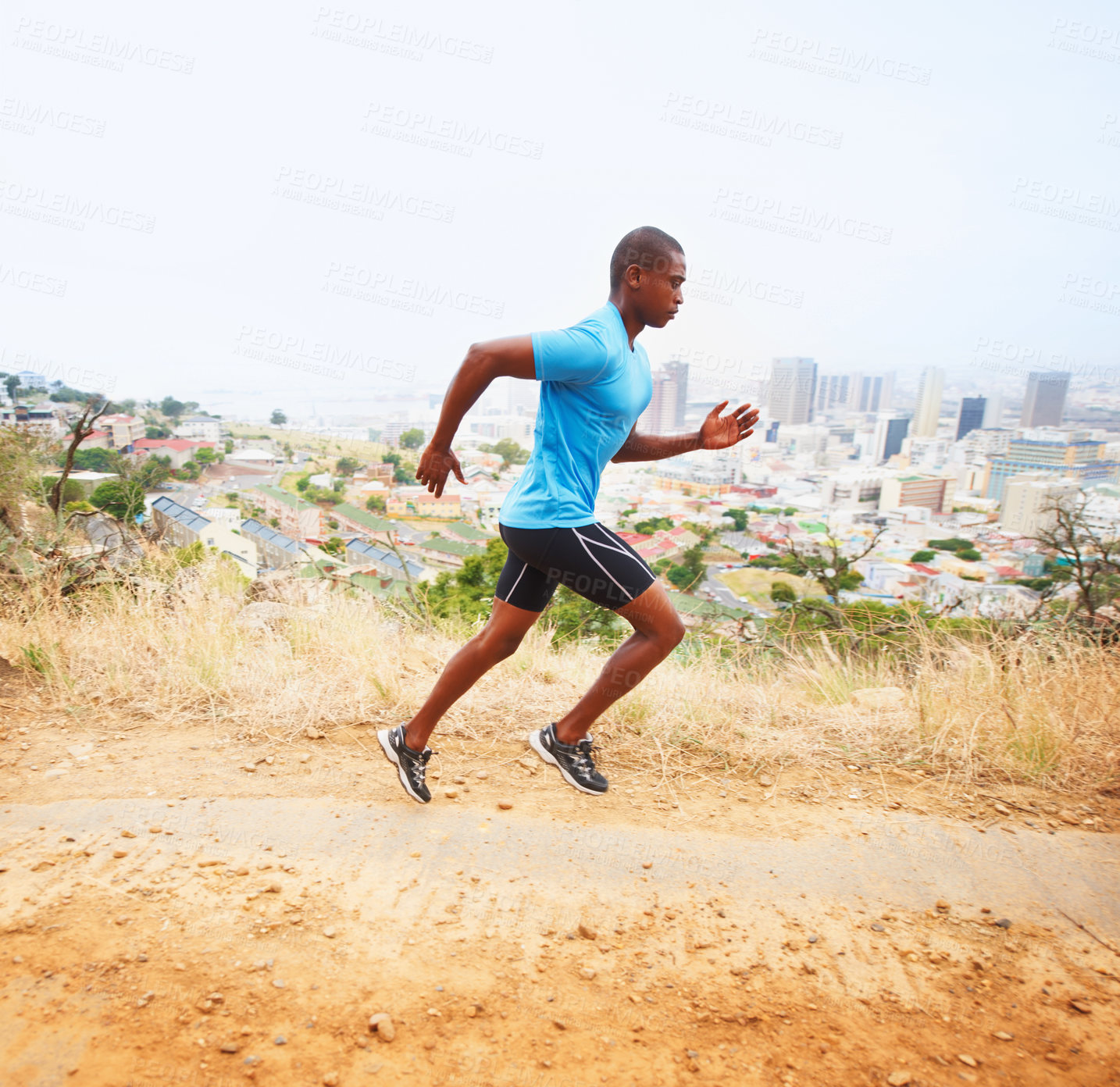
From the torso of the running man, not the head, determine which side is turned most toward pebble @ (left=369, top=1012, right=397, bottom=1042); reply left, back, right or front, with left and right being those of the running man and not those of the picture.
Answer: right

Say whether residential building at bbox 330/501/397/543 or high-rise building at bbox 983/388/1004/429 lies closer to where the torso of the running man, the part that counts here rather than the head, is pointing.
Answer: the high-rise building

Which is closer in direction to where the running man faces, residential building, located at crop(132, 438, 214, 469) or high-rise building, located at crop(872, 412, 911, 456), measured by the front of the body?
the high-rise building

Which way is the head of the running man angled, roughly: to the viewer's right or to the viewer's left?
to the viewer's right

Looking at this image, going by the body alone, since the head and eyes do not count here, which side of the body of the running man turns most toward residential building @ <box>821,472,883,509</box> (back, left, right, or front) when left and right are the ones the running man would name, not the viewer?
left

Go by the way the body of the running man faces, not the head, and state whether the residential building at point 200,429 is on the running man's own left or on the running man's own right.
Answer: on the running man's own left

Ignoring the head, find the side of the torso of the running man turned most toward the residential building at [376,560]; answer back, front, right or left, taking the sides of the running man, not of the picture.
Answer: left

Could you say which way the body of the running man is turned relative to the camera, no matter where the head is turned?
to the viewer's right
